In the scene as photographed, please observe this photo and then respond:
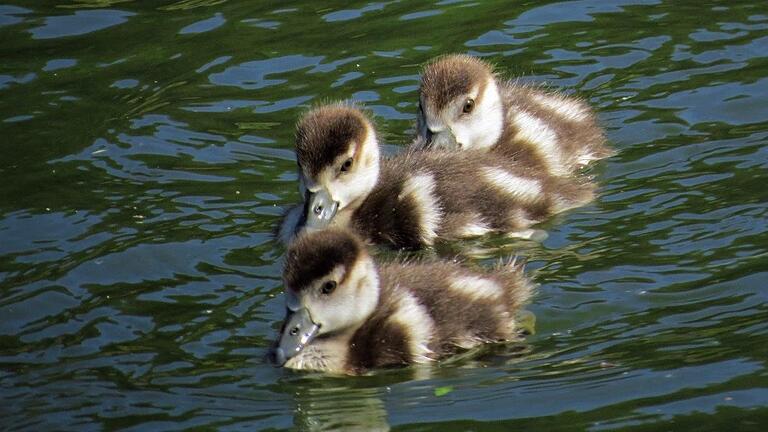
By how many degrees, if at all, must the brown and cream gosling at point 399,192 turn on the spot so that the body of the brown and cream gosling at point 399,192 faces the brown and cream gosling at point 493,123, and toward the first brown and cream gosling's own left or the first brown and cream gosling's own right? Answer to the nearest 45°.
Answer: approximately 135° to the first brown and cream gosling's own right

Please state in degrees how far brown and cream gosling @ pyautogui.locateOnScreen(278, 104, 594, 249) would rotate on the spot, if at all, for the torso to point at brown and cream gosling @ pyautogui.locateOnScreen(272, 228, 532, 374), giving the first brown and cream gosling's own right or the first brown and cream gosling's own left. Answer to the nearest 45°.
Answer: approximately 90° to the first brown and cream gosling's own left

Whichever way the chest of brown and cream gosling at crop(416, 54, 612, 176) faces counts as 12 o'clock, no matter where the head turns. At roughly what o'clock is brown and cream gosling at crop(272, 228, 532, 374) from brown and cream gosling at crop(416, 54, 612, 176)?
brown and cream gosling at crop(272, 228, 532, 374) is roughly at 11 o'clock from brown and cream gosling at crop(416, 54, 612, 176).

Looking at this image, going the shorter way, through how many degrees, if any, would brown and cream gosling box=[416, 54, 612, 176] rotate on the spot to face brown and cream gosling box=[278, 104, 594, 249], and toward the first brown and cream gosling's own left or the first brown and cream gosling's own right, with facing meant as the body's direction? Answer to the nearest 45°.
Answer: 0° — it already faces it

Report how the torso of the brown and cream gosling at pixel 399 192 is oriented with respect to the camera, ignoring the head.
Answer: to the viewer's left

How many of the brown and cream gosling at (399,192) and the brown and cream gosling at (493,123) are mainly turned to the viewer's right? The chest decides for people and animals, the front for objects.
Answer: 0

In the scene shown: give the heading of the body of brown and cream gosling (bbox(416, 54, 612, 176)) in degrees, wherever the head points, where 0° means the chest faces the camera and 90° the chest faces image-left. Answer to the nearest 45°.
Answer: approximately 45°
